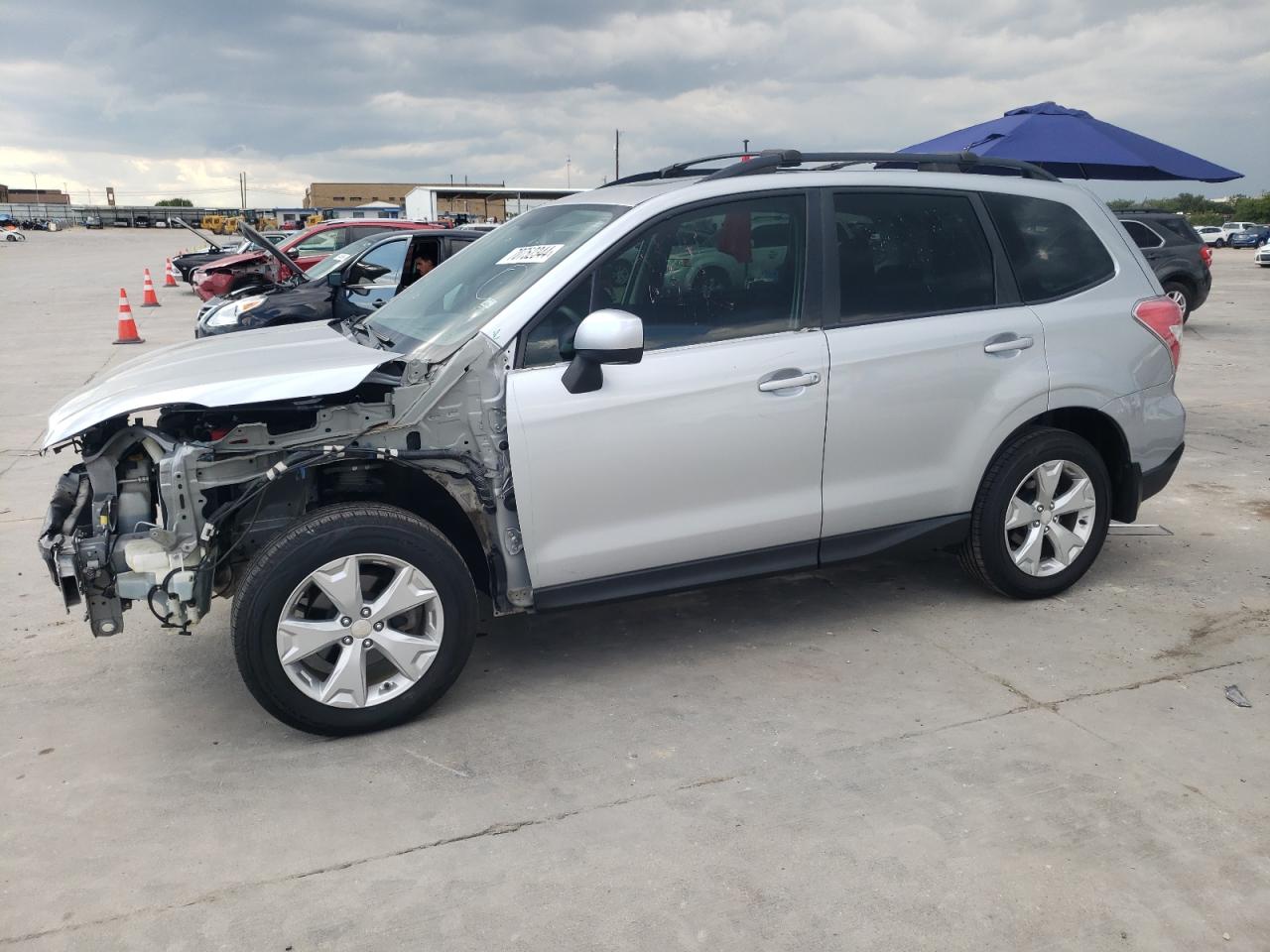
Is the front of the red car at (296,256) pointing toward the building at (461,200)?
no

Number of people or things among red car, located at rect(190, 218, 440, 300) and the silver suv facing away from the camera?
0

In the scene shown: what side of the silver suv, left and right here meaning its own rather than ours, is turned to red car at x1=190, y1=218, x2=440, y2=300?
right

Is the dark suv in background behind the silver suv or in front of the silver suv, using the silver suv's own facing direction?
behind

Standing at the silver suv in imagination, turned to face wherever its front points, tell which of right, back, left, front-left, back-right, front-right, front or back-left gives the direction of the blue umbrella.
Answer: back

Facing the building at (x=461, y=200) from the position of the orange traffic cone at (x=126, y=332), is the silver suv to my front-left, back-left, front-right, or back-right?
back-right

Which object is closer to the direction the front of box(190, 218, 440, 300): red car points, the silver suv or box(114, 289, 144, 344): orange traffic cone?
the orange traffic cone

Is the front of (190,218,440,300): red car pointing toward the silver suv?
no

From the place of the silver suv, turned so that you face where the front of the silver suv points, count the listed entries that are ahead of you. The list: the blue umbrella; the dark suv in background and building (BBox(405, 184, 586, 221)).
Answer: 0

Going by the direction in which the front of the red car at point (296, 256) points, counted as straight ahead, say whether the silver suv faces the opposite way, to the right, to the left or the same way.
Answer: the same way

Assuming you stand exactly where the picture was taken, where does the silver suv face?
facing the viewer and to the left of the viewer
